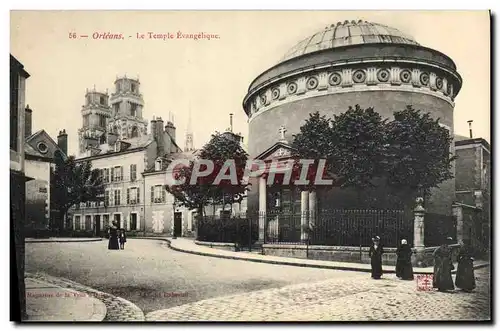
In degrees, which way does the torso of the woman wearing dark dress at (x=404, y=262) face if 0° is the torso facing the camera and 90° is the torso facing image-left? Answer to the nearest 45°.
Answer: approximately 0°

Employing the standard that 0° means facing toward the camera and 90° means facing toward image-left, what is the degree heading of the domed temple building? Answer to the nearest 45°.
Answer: approximately 45°
